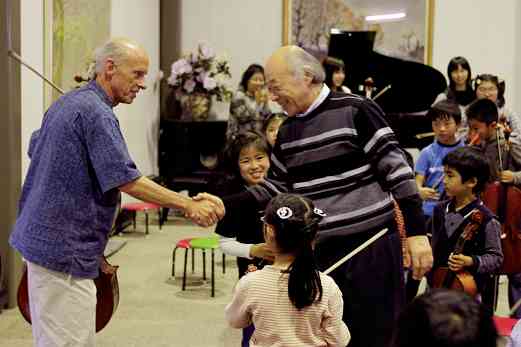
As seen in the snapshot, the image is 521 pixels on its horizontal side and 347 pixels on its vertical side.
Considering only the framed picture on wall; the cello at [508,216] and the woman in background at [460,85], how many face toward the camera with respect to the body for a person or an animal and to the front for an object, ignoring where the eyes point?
3

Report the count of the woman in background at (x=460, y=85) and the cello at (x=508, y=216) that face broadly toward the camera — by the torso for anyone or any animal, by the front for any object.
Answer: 2

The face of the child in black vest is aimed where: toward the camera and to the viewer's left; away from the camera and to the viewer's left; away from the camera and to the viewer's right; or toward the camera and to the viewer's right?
toward the camera and to the viewer's left

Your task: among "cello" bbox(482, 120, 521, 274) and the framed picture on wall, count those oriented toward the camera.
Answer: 2

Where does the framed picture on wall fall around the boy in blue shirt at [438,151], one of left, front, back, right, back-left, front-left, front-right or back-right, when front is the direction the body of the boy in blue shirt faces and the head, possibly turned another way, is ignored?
back-right

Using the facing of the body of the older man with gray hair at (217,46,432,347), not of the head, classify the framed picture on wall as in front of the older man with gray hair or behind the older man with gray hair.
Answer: behind

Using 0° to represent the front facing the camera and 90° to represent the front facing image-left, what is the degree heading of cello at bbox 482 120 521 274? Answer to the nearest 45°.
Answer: approximately 0°

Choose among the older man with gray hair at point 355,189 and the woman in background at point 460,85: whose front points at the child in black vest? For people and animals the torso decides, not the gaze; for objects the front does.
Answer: the woman in background
